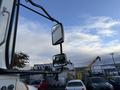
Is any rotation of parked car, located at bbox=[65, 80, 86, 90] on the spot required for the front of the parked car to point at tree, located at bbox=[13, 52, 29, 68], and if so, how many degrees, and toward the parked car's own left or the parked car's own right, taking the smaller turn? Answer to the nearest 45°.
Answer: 0° — it already faces it

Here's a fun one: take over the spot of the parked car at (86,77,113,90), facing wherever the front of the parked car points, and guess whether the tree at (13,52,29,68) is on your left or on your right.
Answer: on your right
